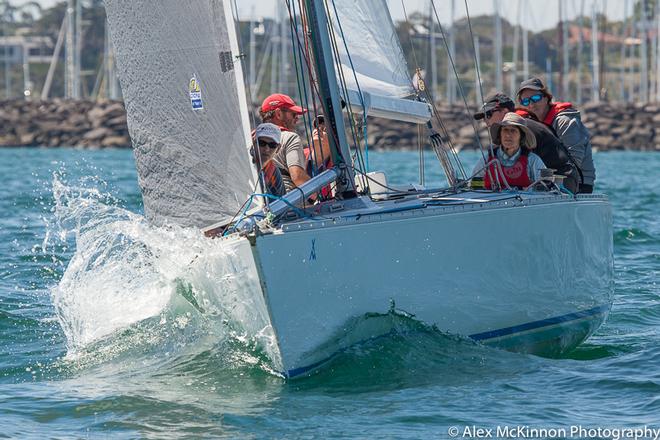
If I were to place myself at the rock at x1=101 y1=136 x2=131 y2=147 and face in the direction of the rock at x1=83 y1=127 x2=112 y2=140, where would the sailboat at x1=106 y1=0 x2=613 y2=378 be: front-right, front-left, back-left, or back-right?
back-left

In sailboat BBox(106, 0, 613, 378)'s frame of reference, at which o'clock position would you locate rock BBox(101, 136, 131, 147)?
The rock is roughly at 4 o'clock from the sailboat.

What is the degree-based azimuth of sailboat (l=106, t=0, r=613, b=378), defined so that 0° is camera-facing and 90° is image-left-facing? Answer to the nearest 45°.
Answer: approximately 45°
